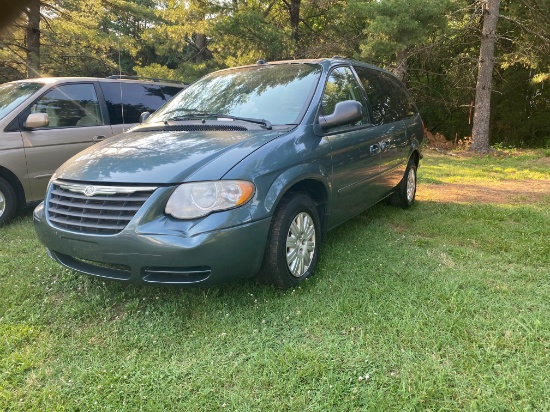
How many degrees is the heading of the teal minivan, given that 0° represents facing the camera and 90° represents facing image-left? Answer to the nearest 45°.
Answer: approximately 45°

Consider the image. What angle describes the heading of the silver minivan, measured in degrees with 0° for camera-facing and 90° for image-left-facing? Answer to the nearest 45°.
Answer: approximately 45°

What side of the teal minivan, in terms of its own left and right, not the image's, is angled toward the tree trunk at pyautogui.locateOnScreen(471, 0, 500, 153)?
back

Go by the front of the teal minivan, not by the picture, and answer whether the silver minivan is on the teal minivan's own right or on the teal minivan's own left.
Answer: on the teal minivan's own right

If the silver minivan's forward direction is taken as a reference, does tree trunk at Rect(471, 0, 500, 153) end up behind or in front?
behind

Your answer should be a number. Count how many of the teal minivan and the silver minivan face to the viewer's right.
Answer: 0
